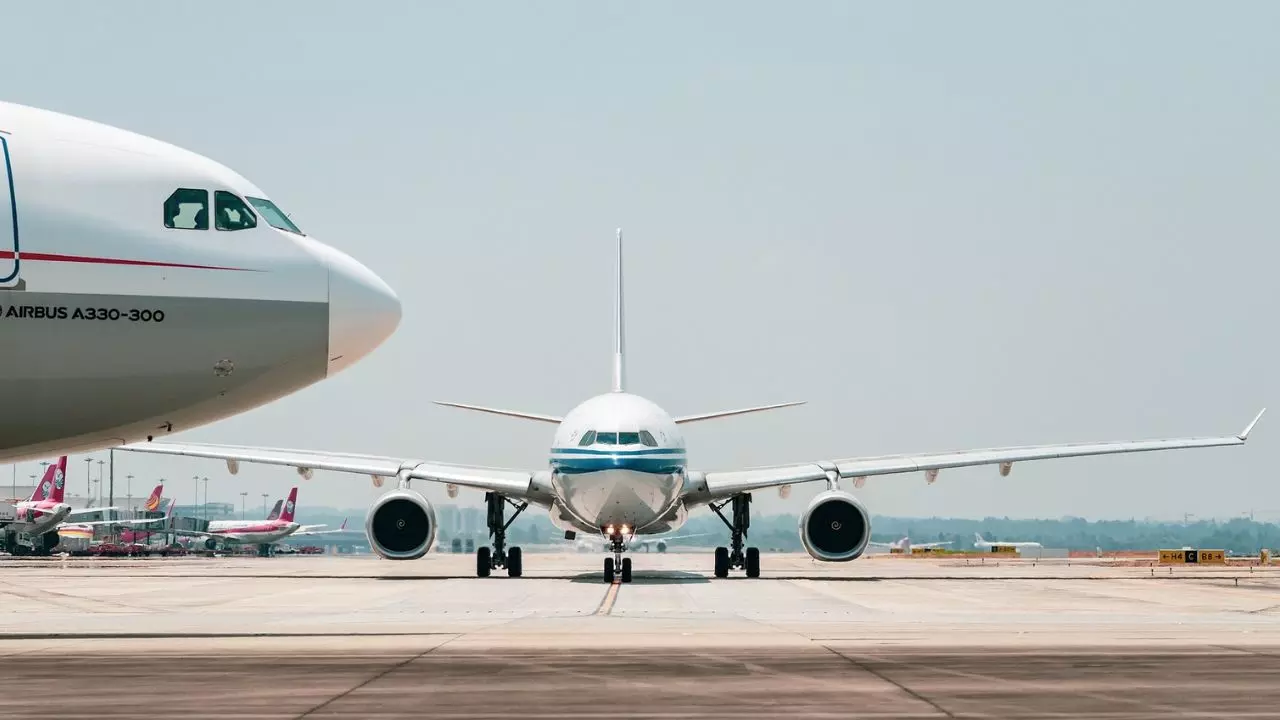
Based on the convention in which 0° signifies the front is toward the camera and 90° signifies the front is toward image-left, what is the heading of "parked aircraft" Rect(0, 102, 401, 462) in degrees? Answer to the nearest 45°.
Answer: approximately 270°

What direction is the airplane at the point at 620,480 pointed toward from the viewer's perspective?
toward the camera

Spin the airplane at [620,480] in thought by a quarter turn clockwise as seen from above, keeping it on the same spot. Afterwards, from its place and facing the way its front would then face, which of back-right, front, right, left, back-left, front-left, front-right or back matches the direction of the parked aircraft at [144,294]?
left
